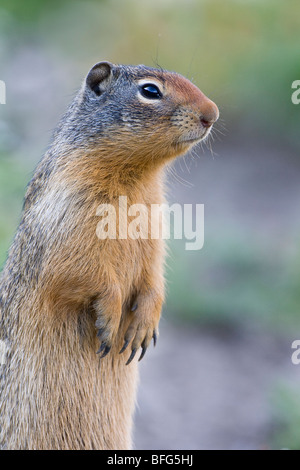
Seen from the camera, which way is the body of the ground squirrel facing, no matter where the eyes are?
to the viewer's right
